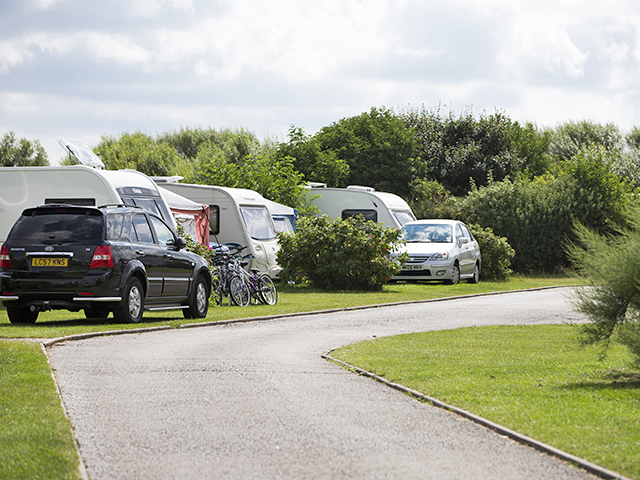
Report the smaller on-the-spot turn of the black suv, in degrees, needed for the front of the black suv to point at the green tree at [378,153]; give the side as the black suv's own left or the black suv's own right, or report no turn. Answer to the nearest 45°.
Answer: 0° — it already faces it

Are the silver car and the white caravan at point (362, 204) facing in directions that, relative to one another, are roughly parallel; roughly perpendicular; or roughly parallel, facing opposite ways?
roughly perpendicular

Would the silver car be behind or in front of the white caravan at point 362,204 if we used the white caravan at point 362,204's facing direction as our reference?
in front

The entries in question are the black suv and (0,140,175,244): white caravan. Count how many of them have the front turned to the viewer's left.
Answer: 0

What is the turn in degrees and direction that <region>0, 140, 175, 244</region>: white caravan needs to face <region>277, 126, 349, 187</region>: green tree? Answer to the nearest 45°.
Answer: approximately 90° to its left

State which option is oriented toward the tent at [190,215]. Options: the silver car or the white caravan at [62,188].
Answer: the silver car

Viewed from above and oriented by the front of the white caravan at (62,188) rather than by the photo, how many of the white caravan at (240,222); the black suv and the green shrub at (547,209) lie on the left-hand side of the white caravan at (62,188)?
2

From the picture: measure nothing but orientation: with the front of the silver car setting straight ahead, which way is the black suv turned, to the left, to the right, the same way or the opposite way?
the opposite way

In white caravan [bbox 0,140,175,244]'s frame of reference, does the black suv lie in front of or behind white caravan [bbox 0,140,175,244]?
in front

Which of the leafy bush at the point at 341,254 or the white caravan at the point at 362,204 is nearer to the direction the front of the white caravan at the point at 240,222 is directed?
the leafy bush

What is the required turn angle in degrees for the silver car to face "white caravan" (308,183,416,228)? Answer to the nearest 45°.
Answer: approximately 90° to its right

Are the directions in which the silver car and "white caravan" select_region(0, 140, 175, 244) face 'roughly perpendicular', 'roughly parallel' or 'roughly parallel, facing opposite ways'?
roughly perpendicular

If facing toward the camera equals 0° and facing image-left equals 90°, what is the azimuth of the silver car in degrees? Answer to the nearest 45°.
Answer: approximately 45°
